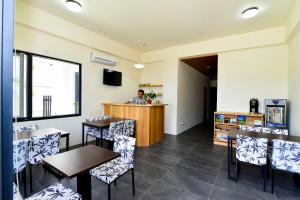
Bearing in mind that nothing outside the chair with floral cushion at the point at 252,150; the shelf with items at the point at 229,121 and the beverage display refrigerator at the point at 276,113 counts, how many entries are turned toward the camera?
2

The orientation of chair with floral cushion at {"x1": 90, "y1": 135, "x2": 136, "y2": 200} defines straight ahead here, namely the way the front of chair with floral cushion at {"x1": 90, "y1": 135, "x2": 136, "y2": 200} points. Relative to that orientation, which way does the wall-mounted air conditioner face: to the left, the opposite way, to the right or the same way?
to the left

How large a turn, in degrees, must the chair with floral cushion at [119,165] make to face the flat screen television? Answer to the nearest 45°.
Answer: approximately 135° to its right

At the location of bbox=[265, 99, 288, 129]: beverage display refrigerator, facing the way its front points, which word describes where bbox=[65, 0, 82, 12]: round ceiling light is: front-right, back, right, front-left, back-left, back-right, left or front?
front-right

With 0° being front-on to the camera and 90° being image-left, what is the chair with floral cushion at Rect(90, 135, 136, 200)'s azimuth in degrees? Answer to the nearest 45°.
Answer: approximately 45°

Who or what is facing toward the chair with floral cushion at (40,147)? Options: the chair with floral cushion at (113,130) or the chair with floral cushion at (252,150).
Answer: the chair with floral cushion at (113,130)

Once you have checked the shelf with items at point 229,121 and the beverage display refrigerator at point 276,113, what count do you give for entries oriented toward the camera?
2

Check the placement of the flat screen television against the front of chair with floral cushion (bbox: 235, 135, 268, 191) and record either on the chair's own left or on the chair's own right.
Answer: on the chair's own left

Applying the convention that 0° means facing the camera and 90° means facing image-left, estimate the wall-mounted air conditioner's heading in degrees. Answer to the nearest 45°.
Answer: approximately 315°
